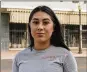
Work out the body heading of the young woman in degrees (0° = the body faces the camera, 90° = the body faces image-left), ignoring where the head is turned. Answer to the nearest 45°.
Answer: approximately 0°
